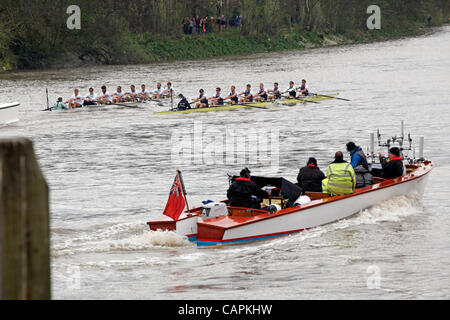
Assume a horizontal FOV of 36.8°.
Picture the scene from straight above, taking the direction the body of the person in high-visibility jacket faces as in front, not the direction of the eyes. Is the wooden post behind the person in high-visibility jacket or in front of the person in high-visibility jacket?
behind

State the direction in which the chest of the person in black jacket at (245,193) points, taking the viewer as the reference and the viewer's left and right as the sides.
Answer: facing away from the viewer and to the right of the viewer

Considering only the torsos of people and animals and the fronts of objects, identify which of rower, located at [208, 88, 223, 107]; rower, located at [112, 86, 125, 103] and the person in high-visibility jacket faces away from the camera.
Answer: the person in high-visibility jacket

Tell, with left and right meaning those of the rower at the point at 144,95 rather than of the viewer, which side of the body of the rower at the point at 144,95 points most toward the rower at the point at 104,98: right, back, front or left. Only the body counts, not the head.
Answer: front

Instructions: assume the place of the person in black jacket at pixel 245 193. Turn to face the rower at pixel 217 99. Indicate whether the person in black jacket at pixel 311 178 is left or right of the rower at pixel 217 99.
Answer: right

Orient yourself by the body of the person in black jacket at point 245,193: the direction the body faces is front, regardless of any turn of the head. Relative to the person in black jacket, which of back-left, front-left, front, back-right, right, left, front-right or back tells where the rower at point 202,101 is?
front-left

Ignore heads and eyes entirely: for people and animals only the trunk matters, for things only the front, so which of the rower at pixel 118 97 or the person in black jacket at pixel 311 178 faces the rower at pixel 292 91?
the person in black jacket

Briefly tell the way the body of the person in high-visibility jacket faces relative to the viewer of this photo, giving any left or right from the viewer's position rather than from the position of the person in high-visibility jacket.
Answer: facing away from the viewer

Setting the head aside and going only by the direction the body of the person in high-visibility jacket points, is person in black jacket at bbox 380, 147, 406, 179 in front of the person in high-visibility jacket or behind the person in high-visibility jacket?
in front

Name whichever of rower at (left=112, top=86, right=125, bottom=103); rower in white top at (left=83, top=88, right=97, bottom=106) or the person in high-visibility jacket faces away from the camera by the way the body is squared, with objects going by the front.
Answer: the person in high-visibility jacket

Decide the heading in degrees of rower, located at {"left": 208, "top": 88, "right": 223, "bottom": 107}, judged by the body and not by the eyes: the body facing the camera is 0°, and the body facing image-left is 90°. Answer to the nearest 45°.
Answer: approximately 45°
